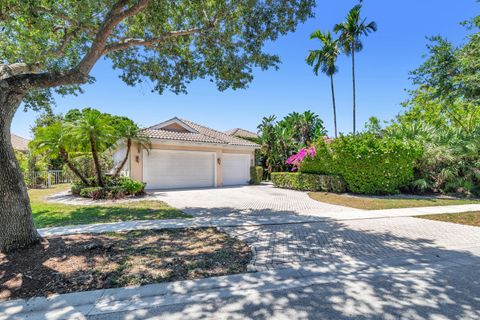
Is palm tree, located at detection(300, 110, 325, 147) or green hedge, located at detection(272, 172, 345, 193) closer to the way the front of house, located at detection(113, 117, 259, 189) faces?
the green hedge

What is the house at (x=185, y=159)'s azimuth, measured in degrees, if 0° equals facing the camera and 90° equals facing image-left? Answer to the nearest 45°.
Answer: approximately 315°

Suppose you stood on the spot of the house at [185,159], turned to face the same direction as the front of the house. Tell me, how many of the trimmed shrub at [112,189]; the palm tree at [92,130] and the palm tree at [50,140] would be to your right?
3

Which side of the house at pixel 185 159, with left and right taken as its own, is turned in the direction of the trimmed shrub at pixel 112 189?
right

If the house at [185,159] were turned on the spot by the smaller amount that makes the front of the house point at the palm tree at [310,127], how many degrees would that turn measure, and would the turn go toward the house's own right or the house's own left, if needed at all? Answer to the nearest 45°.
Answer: approximately 45° to the house's own left

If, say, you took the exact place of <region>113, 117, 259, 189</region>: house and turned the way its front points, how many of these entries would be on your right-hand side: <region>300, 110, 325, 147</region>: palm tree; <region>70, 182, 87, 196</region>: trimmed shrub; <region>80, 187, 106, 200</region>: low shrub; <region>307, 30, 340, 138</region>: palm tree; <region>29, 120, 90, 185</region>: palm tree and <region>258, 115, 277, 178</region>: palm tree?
3

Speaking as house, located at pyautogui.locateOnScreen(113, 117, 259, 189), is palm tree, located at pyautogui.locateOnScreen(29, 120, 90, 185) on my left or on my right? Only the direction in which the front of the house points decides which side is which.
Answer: on my right

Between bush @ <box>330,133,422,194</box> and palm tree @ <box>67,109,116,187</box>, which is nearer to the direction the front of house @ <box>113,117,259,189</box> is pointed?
the bush

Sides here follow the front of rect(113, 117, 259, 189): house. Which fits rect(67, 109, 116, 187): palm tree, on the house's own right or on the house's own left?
on the house's own right
